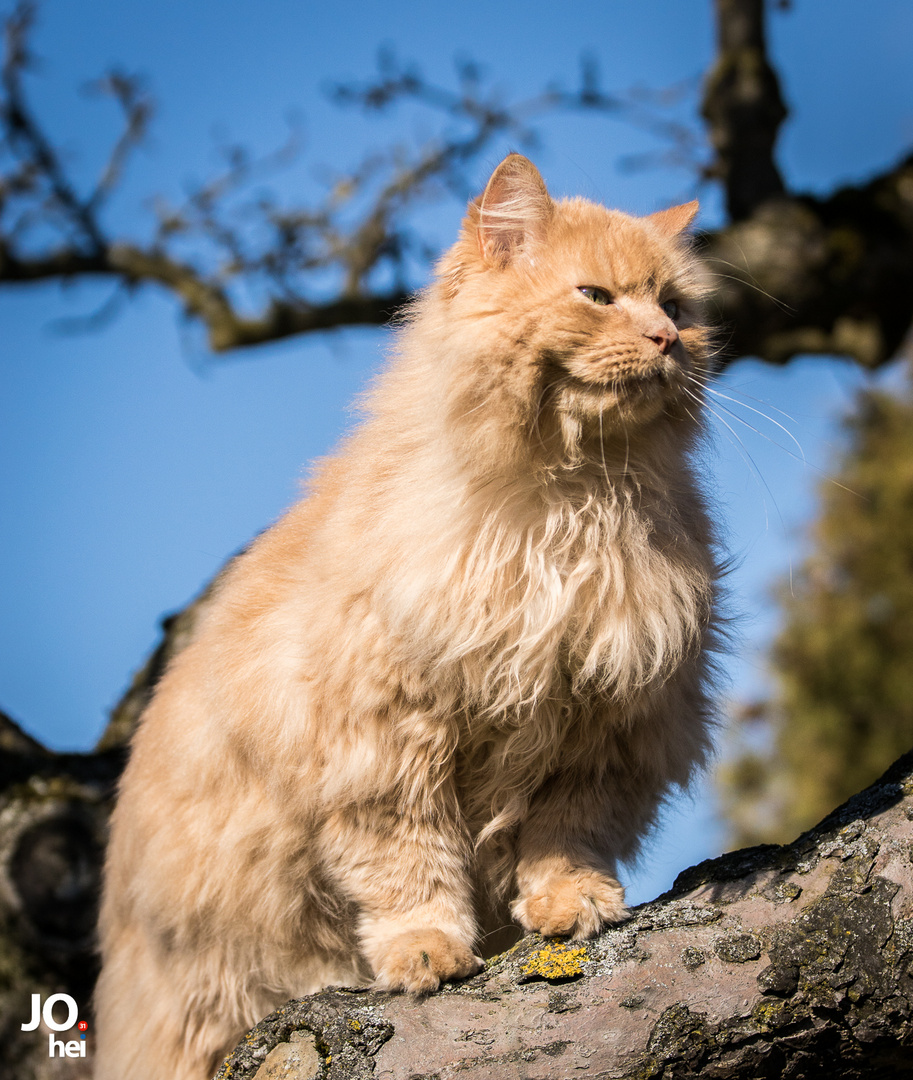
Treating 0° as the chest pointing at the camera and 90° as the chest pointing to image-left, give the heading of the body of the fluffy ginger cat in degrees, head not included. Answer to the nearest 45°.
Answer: approximately 315°
